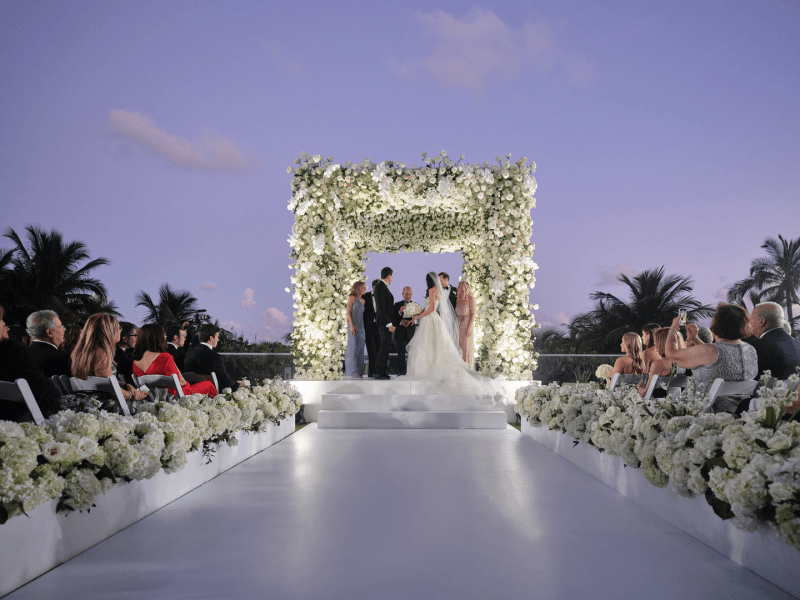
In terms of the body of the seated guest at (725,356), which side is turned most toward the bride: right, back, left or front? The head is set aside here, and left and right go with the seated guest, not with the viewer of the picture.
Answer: front

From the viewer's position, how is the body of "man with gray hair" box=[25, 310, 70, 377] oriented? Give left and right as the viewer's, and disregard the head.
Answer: facing away from the viewer and to the right of the viewer

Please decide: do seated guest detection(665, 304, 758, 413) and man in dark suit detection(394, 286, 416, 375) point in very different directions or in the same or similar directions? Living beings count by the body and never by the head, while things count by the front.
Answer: very different directions

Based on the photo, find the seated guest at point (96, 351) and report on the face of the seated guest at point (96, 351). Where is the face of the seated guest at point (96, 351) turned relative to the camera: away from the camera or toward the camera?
away from the camera

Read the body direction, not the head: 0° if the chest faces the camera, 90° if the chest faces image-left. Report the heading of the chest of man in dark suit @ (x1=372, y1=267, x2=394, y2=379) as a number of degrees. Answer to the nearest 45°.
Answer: approximately 270°

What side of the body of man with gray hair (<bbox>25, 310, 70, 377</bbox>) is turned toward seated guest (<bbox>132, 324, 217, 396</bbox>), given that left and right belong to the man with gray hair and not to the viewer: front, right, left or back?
front

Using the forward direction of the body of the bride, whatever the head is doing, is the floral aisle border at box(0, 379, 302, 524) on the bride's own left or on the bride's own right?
on the bride's own left

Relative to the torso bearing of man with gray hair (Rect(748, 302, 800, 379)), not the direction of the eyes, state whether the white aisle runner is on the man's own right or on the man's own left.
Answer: on the man's own left
